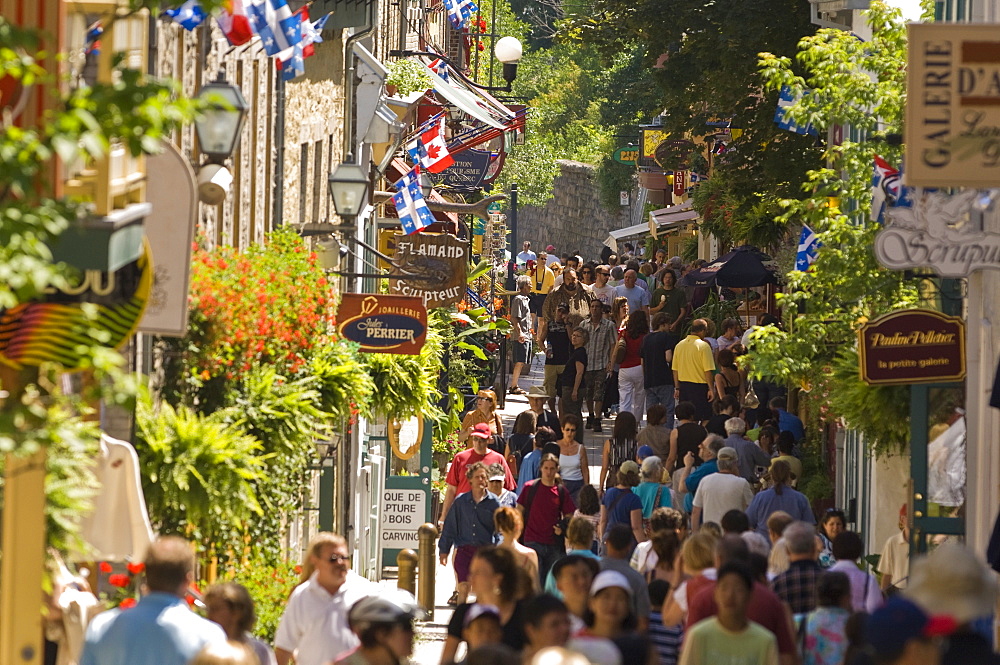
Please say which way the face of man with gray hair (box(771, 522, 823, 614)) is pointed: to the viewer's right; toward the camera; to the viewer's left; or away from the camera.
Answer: away from the camera

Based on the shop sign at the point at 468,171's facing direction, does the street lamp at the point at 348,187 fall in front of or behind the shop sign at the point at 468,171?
in front

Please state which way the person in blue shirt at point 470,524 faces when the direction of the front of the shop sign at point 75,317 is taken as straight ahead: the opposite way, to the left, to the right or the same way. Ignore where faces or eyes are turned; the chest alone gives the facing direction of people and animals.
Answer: the same way

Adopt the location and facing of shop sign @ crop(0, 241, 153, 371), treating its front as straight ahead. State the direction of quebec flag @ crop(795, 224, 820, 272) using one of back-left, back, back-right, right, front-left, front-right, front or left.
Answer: back-left

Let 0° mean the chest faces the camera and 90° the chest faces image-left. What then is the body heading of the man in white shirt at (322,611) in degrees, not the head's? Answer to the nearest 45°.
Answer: approximately 315°

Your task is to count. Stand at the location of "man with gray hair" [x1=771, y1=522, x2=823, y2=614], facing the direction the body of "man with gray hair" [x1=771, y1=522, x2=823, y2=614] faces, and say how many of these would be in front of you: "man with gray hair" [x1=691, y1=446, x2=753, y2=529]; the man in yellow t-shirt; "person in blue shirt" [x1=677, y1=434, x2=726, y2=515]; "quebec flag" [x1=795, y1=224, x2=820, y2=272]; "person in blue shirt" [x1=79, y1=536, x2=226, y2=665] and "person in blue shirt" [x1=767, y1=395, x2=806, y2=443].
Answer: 5

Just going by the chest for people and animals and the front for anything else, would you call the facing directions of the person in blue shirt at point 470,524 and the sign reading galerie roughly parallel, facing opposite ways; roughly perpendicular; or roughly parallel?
roughly parallel

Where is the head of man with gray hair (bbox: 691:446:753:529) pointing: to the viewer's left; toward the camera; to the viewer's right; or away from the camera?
away from the camera

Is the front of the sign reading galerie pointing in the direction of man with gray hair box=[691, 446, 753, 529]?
no

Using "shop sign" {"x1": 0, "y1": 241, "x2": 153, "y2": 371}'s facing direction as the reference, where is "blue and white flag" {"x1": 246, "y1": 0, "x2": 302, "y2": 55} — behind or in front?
behind

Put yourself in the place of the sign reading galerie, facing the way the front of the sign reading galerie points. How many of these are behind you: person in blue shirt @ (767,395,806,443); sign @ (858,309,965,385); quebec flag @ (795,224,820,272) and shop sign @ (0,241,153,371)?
3

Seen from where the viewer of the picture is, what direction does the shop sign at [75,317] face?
facing the viewer

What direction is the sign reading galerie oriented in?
toward the camera

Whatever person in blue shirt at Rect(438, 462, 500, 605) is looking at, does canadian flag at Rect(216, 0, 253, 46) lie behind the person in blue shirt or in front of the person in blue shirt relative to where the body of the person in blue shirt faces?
in front

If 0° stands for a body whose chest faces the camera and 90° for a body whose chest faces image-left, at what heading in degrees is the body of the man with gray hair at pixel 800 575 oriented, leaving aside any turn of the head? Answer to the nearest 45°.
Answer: approximately 180°

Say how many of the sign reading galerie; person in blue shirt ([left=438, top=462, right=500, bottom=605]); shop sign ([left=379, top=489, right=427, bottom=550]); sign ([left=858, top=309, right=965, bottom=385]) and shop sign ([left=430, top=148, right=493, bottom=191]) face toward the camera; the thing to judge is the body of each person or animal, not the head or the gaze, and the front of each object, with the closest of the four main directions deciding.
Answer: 5

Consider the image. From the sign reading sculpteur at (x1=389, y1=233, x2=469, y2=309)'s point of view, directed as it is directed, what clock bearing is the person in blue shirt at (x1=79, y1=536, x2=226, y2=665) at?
The person in blue shirt is roughly at 12 o'clock from the sign reading sculpteur.

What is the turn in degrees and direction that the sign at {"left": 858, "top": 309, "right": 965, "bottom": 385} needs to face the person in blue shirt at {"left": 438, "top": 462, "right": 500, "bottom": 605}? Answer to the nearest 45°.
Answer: approximately 135° to its right

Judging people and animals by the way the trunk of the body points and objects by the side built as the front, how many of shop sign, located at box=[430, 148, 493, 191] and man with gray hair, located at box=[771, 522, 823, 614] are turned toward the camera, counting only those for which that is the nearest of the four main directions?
1

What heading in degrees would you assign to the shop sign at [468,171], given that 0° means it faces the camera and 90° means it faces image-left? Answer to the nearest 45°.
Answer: approximately 0°

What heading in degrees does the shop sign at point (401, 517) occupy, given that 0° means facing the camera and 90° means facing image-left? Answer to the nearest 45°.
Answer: approximately 0°
